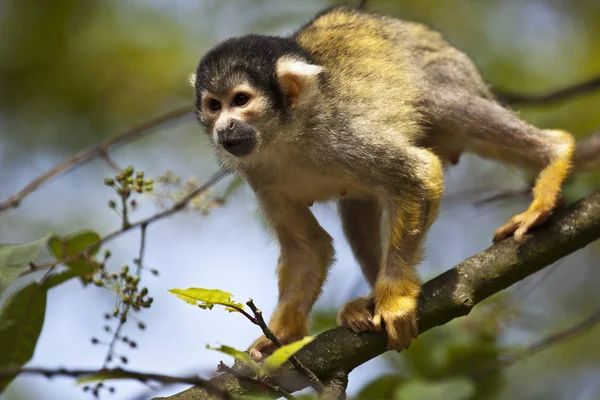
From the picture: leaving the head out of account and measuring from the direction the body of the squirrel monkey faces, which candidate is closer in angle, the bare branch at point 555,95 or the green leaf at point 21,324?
the green leaf

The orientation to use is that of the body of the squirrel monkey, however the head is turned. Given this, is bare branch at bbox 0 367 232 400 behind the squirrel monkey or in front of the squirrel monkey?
in front

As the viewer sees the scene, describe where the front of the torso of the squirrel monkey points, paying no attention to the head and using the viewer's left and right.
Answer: facing the viewer and to the left of the viewer

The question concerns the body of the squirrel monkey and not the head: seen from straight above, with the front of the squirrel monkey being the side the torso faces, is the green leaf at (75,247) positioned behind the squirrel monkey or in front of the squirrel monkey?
in front

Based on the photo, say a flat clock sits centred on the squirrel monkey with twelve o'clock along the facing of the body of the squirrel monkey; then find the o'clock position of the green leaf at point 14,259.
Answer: The green leaf is roughly at 12 o'clock from the squirrel monkey.

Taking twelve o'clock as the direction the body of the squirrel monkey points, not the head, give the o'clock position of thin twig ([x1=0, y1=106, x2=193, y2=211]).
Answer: The thin twig is roughly at 1 o'clock from the squirrel monkey.

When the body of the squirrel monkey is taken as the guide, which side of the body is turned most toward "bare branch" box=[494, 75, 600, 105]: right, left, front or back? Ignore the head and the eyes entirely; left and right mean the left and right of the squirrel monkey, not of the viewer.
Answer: back
